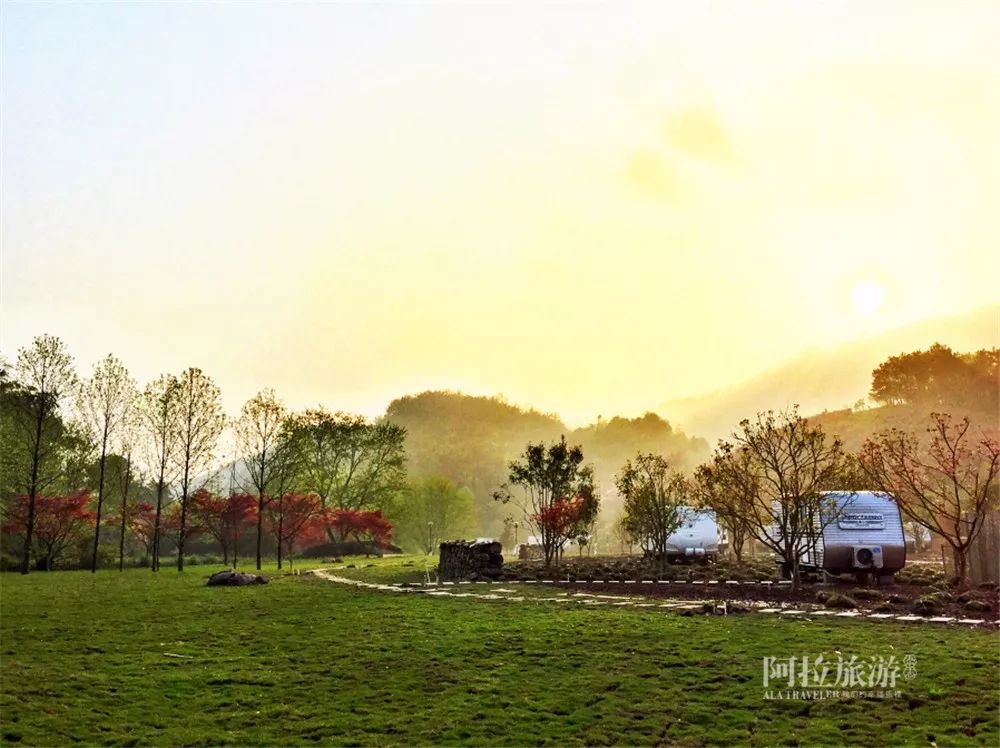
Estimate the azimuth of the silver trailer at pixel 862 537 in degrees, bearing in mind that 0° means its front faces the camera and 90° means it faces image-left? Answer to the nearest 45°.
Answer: approximately 0°

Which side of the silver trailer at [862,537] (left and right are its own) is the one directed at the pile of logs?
right

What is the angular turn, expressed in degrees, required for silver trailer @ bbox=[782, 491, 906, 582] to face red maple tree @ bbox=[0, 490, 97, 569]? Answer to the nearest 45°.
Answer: approximately 90° to its right

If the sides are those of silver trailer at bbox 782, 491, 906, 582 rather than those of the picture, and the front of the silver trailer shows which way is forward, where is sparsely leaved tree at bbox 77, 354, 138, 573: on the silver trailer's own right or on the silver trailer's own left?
on the silver trailer's own right

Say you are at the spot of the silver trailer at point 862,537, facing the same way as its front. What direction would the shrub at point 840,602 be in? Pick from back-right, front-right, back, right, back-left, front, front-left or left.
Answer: front

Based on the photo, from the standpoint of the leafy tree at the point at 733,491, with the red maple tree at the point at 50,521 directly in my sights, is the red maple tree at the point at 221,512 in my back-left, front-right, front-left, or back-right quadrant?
front-right
